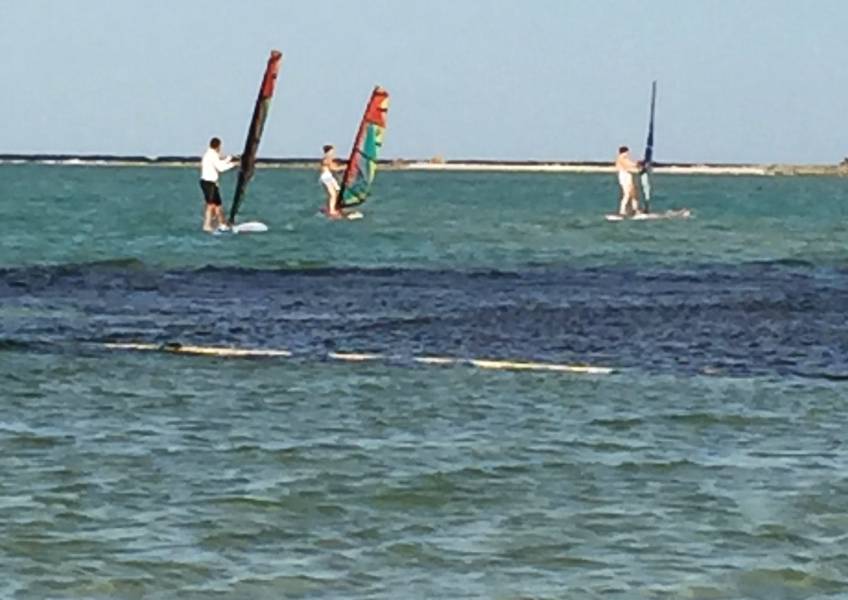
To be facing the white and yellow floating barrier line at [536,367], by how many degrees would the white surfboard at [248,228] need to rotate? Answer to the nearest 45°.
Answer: approximately 90° to its right

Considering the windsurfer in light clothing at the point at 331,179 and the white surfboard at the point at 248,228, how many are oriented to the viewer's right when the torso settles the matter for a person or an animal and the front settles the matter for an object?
2

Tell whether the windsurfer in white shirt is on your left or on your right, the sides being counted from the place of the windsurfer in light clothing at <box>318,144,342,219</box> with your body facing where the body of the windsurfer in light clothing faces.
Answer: on your right

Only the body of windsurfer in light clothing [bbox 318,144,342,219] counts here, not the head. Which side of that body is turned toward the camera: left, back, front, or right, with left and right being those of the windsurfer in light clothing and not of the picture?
right

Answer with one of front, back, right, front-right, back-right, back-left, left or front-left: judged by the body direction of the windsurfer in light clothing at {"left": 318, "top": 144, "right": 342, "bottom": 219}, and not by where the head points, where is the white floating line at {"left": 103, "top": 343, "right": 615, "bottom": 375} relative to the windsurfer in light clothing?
right

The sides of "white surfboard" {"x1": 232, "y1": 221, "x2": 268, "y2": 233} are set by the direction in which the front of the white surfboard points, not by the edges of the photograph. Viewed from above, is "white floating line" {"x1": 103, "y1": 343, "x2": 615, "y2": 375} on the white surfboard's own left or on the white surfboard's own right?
on the white surfboard's own right

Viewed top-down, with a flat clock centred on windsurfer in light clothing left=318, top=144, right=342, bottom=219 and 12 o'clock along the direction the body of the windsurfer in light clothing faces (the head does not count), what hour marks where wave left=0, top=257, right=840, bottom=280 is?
The wave is roughly at 3 o'clock from the windsurfer in light clothing.

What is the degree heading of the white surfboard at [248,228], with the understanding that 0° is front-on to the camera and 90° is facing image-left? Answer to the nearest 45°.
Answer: approximately 270°

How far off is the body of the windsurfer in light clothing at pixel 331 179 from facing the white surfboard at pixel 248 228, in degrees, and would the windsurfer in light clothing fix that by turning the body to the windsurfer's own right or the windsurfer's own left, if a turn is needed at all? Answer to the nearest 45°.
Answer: approximately 135° to the windsurfer's own right
